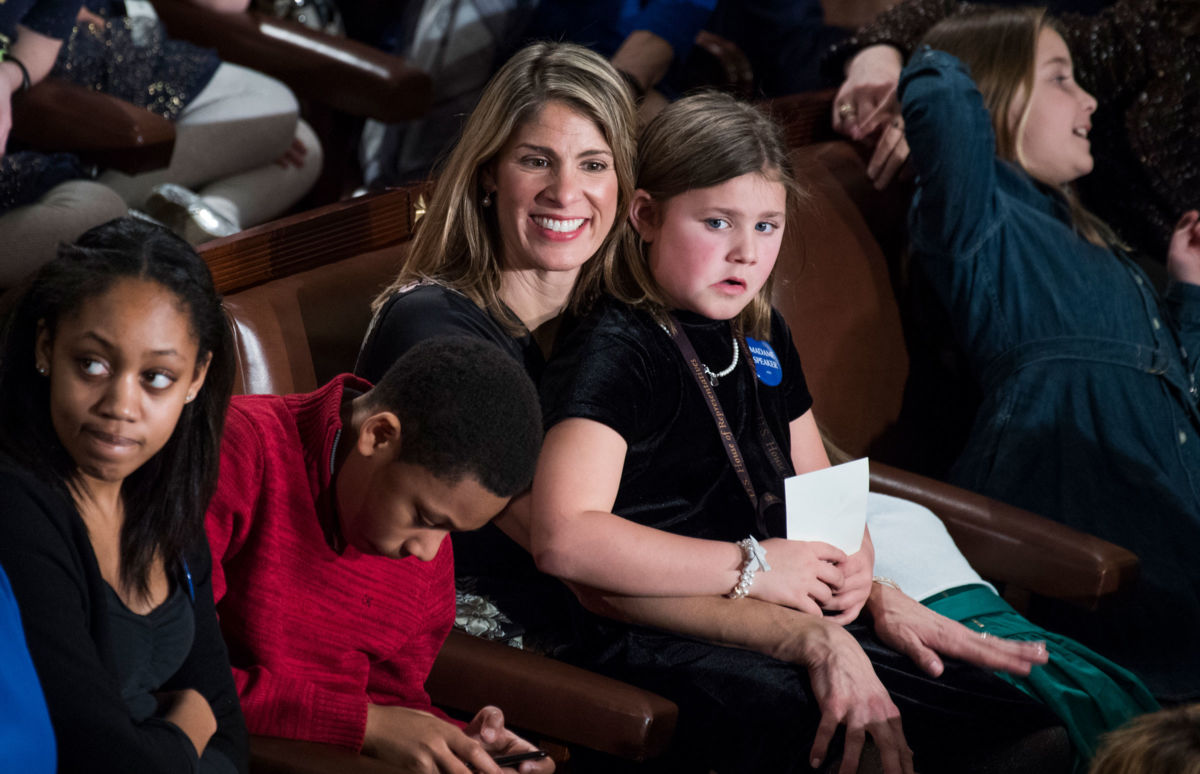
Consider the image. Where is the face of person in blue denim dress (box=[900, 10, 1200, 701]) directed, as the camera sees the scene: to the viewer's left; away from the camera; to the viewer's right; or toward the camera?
to the viewer's right

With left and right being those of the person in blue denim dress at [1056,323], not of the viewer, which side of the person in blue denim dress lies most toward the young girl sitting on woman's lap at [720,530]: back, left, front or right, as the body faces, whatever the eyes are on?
right

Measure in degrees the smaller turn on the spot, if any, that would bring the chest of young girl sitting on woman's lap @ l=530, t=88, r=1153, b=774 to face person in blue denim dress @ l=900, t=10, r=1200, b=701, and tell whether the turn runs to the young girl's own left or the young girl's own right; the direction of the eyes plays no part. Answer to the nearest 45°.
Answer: approximately 135° to the young girl's own left

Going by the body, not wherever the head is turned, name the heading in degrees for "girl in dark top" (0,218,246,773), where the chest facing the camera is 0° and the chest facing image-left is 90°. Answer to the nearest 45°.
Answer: approximately 315°

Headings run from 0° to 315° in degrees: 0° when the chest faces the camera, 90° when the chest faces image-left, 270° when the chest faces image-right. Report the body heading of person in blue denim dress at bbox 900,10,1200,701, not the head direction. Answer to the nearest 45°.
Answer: approximately 270°

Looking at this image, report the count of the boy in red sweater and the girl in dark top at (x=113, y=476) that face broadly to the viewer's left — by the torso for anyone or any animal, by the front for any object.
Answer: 0

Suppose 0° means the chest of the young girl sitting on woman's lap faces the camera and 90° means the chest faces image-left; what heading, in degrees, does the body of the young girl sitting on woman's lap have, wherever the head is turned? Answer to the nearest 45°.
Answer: approximately 315°

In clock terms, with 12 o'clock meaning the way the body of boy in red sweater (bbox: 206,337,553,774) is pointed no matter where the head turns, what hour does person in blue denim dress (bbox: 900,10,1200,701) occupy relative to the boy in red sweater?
The person in blue denim dress is roughly at 9 o'clock from the boy in red sweater.

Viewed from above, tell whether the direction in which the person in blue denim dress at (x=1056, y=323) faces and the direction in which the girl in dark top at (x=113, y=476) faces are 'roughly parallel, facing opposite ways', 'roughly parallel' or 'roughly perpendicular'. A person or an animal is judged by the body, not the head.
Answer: roughly parallel

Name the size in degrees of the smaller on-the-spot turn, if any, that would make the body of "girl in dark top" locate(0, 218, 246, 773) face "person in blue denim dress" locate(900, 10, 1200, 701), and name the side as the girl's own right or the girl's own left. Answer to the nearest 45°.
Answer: approximately 90° to the girl's own left

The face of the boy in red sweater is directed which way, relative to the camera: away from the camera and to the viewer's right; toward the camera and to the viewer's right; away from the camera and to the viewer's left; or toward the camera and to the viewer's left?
toward the camera and to the viewer's right
